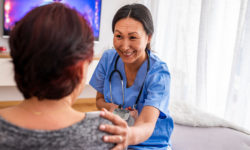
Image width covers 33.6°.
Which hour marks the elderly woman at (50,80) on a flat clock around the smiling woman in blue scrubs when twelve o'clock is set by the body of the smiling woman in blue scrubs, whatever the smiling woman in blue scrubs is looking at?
The elderly woman is roughly at 11 o'clock from the smiling woman in blue scrubs.

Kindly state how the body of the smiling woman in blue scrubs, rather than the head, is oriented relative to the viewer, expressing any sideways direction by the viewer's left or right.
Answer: facing the viewer and to the left of the viewer

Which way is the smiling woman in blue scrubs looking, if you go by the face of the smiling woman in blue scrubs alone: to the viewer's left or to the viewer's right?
to the viewer's left
